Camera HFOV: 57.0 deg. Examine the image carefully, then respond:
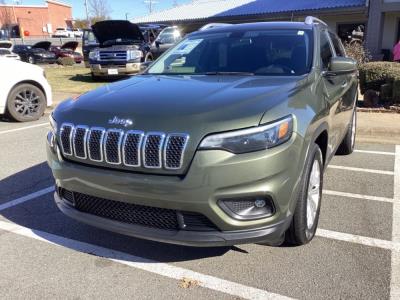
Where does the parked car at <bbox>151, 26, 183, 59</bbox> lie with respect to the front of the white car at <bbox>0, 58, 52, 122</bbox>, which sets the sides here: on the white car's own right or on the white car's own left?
on the white car's own left

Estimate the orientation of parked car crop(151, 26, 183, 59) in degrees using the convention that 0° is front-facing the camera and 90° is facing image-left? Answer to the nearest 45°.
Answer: approximately 45°

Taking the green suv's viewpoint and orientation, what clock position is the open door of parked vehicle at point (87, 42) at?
The open door of parked vehicle is roughly at 4 o'clock from the green suv.

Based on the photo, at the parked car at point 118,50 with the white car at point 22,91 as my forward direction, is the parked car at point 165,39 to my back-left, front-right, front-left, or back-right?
back-left
